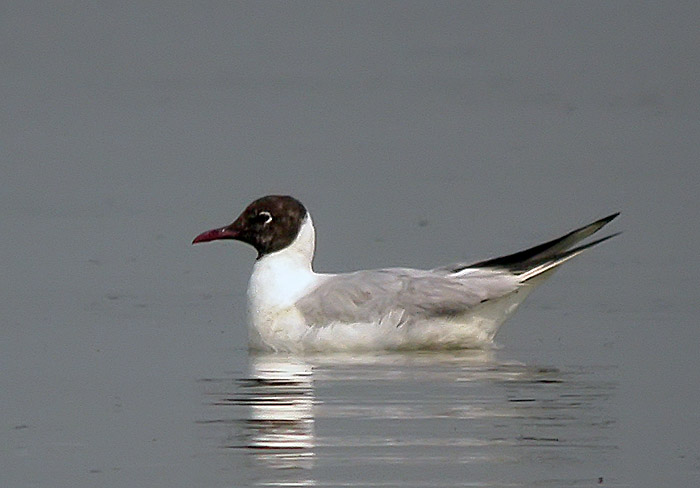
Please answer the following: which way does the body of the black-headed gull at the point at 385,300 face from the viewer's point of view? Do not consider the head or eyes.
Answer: to the viewer's left
